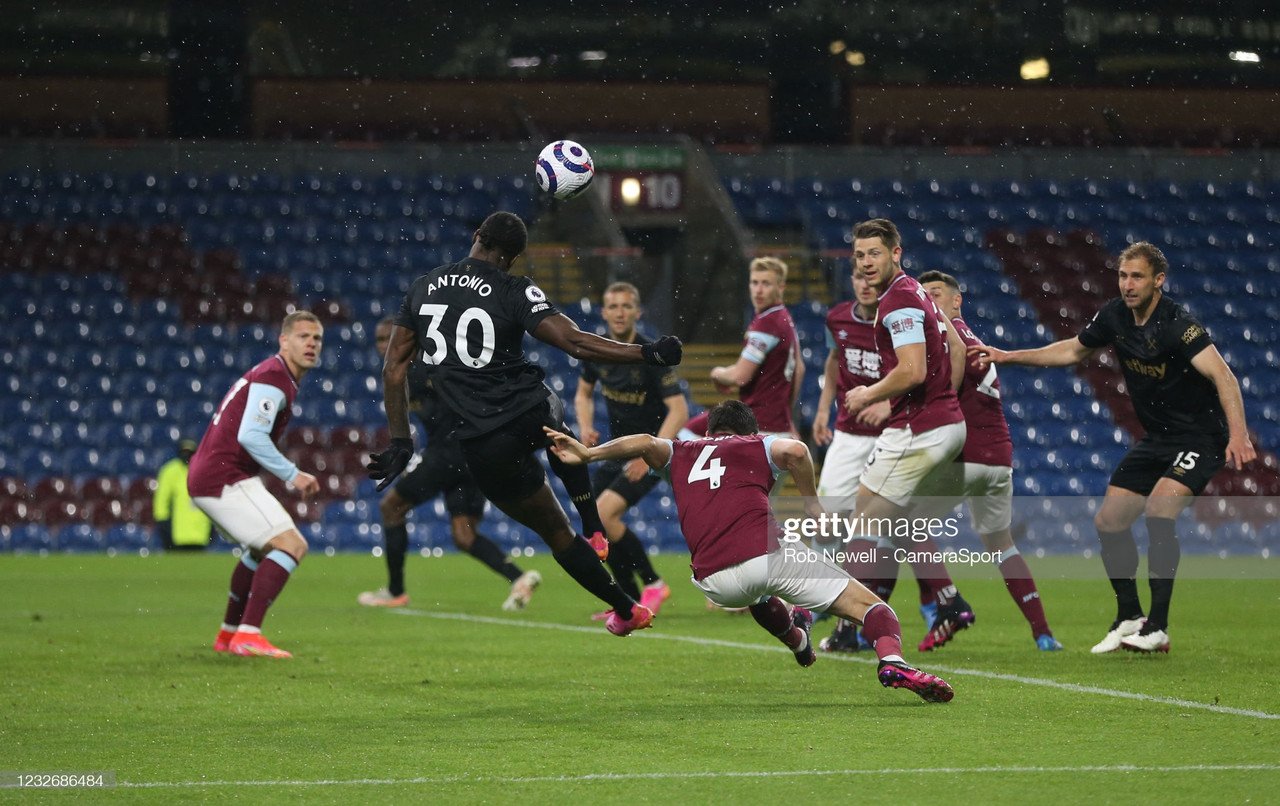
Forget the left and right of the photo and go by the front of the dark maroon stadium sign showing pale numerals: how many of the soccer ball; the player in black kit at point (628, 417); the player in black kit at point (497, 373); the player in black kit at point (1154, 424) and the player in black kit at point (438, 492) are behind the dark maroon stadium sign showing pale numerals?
0

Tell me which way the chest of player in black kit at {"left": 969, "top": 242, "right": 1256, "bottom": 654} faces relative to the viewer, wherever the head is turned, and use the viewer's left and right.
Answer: facing the viewer and to the left of the viewer

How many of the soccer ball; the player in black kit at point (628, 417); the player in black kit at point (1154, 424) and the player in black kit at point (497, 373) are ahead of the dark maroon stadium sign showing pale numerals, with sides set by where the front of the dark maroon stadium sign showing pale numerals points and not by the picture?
4

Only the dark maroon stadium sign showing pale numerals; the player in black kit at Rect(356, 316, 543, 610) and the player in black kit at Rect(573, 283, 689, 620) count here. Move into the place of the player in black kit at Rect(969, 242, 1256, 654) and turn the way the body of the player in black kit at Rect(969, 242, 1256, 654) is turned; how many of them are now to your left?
0

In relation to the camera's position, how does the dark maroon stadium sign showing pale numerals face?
facing the viewer

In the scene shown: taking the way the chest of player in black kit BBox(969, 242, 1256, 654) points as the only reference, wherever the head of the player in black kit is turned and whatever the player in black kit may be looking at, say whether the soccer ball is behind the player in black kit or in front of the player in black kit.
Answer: in front

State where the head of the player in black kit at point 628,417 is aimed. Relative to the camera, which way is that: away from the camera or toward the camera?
toward the camera

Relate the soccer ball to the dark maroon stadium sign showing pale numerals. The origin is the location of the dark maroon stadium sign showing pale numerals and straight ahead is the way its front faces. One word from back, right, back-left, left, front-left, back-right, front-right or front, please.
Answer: front

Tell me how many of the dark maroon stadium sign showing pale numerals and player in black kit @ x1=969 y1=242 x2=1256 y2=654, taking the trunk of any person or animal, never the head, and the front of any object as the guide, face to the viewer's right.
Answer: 0

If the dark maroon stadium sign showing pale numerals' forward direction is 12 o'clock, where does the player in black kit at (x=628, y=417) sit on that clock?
The player in black kit is roughly at 12 o'clock from the dark maroon stadium sign showing pale numerals.

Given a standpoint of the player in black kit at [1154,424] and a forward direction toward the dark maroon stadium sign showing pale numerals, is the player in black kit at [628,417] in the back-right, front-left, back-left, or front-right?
front-left

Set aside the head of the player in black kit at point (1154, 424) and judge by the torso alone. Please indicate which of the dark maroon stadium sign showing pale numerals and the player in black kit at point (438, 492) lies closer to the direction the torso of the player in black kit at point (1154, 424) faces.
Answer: the player in black kit

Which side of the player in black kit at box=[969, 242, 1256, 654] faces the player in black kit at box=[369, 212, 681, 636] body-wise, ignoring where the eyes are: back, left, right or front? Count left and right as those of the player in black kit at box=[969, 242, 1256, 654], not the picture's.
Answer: front

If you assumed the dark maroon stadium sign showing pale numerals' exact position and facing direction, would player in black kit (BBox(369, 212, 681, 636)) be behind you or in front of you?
in front

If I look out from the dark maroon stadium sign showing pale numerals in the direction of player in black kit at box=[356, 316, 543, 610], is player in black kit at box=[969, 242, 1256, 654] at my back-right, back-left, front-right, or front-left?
front-left

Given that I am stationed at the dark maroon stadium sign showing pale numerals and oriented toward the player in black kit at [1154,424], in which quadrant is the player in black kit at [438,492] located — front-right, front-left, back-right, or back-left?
front-right

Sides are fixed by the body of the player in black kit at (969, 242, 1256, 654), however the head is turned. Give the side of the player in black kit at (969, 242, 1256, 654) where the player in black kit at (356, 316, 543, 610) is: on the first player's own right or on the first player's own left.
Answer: on the first player's own right
